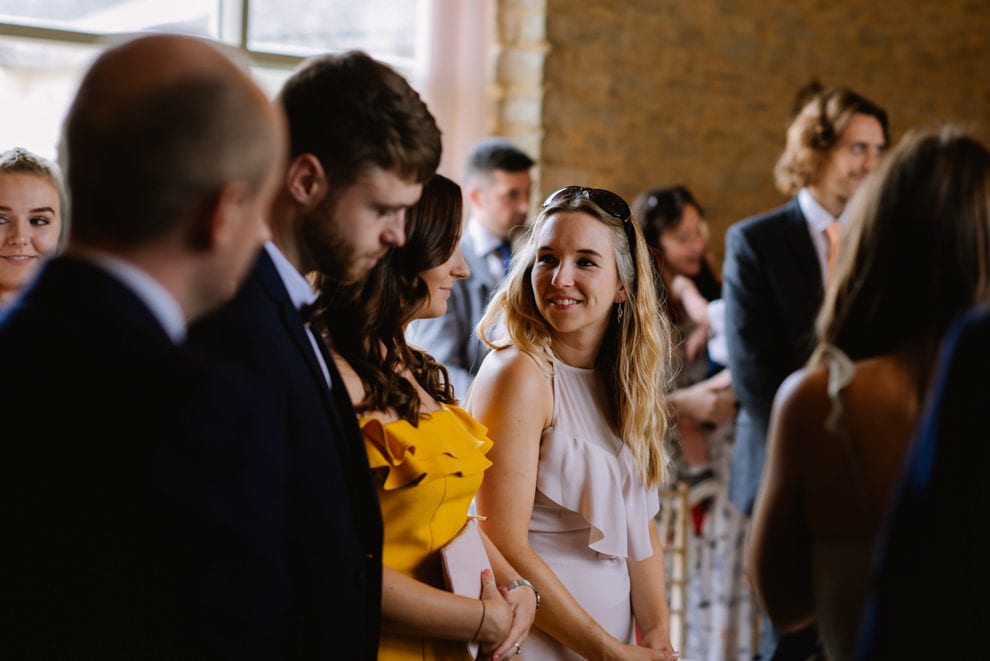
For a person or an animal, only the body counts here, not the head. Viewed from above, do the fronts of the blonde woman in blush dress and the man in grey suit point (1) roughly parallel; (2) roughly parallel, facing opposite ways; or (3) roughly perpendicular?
roughly parallel

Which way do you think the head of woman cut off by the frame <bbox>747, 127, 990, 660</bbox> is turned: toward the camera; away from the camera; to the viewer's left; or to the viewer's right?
away from the camera

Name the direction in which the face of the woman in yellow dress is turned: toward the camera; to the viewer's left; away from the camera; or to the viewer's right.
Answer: to the viewer's right

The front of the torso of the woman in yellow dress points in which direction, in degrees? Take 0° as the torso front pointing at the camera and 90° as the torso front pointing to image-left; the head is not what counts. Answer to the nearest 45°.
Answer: approximately 270°

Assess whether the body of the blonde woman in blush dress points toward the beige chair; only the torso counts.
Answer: no

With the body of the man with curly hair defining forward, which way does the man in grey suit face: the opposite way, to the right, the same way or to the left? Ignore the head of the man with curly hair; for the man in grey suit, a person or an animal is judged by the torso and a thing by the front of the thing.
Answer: the same way

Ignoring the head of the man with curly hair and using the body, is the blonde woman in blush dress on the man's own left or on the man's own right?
on the man's own right

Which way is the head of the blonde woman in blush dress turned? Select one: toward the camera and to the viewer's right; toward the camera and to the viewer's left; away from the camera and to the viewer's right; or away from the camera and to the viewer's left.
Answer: toward the camera and to the viewer's left
